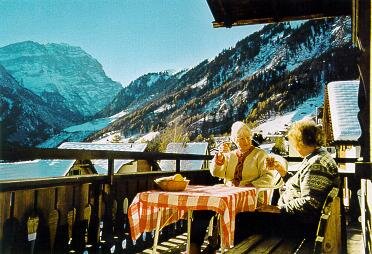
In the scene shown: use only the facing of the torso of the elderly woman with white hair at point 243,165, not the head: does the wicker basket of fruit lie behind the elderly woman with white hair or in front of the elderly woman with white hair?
in front

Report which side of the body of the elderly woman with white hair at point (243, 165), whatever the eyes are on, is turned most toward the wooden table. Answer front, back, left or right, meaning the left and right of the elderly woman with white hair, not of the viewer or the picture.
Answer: front

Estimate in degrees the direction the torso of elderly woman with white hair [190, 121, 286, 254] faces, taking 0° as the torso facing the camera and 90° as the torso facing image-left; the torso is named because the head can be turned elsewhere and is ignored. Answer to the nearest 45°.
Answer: approximately 0°
